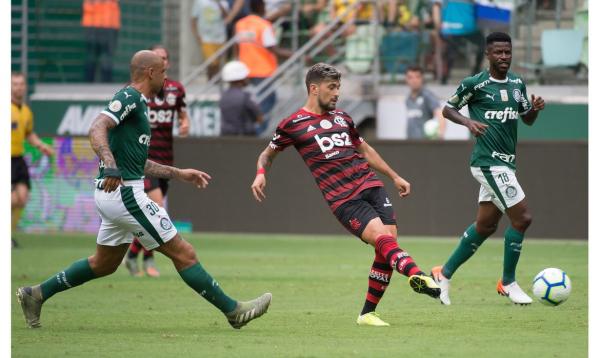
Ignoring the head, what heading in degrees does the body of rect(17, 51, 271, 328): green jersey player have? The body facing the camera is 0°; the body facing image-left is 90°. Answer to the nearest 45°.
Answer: approximately 270°

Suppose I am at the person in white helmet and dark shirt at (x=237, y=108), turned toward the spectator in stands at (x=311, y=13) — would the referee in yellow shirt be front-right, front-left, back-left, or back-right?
back-left

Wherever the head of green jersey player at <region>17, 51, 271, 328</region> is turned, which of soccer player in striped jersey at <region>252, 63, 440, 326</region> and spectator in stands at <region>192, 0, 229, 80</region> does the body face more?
the soccer player in striped jersey

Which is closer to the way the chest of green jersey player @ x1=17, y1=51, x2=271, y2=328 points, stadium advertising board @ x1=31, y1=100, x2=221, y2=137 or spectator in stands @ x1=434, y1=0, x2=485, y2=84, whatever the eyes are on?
the spectator in stands

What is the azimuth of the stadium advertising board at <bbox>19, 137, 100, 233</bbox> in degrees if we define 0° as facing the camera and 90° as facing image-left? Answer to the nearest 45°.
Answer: approximately 0°

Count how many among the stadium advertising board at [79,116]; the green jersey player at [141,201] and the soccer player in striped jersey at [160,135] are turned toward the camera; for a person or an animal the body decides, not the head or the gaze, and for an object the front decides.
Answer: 2

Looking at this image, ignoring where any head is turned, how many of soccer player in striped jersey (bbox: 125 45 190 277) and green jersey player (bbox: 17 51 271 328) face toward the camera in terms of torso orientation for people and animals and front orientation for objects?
1

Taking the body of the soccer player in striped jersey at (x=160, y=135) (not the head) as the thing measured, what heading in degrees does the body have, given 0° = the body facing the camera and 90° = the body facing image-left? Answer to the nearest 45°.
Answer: approximately 0°
